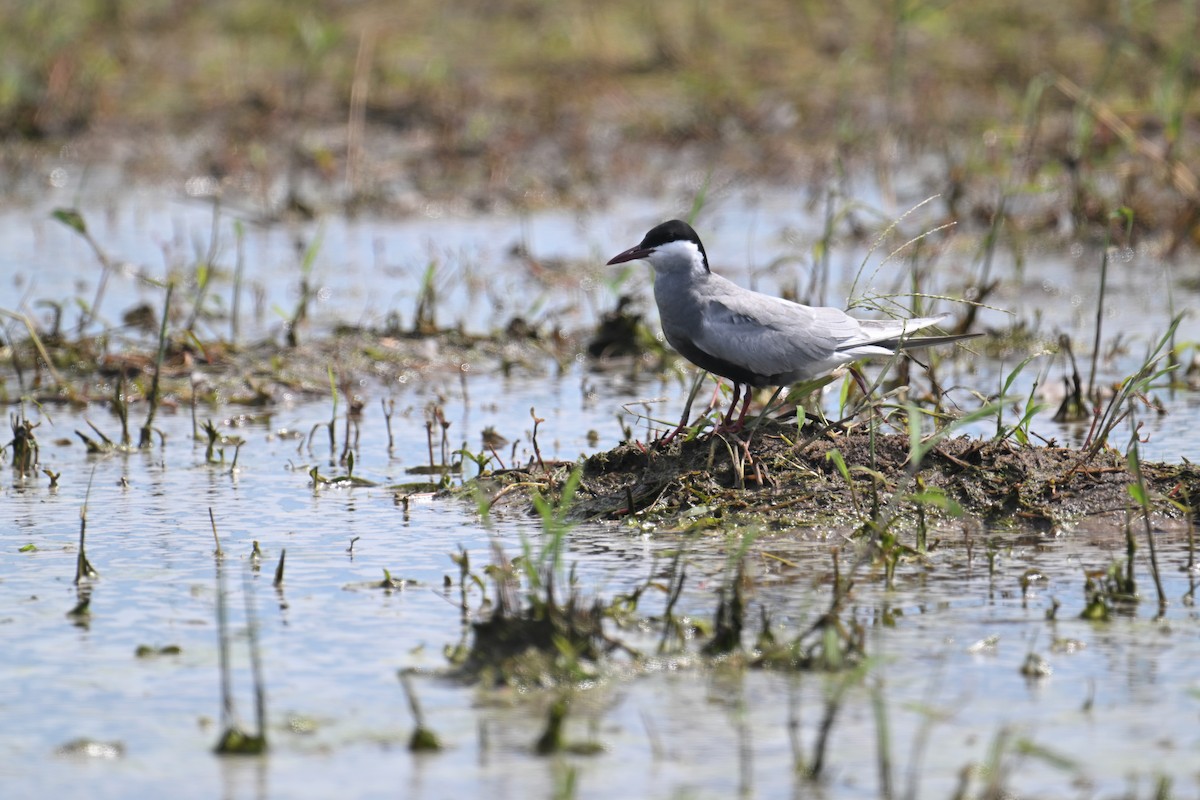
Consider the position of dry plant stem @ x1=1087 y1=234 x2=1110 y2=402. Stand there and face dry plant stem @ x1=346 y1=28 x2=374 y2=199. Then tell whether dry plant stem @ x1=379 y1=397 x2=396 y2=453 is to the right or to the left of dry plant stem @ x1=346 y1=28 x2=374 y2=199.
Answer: left

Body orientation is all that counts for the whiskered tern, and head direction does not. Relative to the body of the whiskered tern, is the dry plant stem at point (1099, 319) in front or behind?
behind

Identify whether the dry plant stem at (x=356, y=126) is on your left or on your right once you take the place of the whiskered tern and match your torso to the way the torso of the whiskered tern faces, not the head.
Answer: on your right

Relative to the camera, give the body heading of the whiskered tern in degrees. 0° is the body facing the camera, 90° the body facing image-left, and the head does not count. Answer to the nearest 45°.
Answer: approximately 90°
